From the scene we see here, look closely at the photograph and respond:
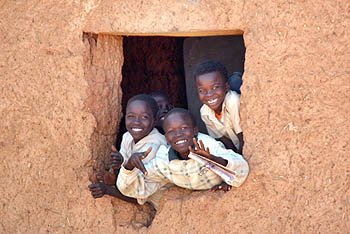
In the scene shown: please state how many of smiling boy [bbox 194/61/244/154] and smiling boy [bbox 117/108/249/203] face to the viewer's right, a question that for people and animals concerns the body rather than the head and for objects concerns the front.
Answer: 0

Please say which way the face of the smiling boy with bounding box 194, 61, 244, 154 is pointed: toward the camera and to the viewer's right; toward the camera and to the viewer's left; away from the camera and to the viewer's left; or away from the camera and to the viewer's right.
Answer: toward the camera and to the viewer's left

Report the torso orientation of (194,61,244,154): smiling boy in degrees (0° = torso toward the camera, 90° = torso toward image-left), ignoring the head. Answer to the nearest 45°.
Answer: approximately 45°

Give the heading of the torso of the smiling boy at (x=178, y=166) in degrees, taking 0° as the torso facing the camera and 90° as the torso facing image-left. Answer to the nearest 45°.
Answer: approximately 0°
